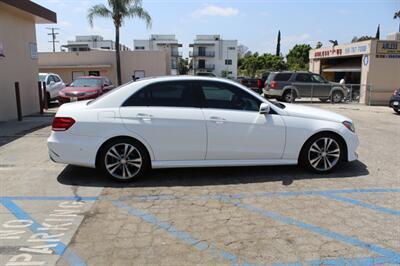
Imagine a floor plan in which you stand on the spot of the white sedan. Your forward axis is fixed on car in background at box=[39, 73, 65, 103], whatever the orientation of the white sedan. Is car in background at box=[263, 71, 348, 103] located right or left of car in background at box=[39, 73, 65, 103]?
right

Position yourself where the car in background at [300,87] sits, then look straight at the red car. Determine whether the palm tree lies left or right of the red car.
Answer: right

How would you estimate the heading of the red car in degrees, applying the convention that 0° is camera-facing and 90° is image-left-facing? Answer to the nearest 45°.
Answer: approximately 45°

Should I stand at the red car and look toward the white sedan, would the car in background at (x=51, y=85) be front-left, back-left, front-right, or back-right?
back-right

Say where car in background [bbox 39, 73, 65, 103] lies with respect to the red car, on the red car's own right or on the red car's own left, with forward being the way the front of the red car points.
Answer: on the red car's own right

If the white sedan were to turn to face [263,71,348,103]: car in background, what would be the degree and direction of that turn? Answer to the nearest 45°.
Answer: approximately 90° to its left

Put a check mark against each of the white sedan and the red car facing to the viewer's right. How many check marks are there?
1

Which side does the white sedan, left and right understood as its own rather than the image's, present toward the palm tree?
left

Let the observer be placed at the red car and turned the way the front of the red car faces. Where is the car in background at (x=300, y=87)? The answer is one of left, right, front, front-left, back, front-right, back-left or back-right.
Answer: back-left

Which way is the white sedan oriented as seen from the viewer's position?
to the viewer's right

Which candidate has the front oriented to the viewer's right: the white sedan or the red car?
the white sedan

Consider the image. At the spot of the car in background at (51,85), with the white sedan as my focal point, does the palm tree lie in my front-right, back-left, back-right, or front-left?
back-left
